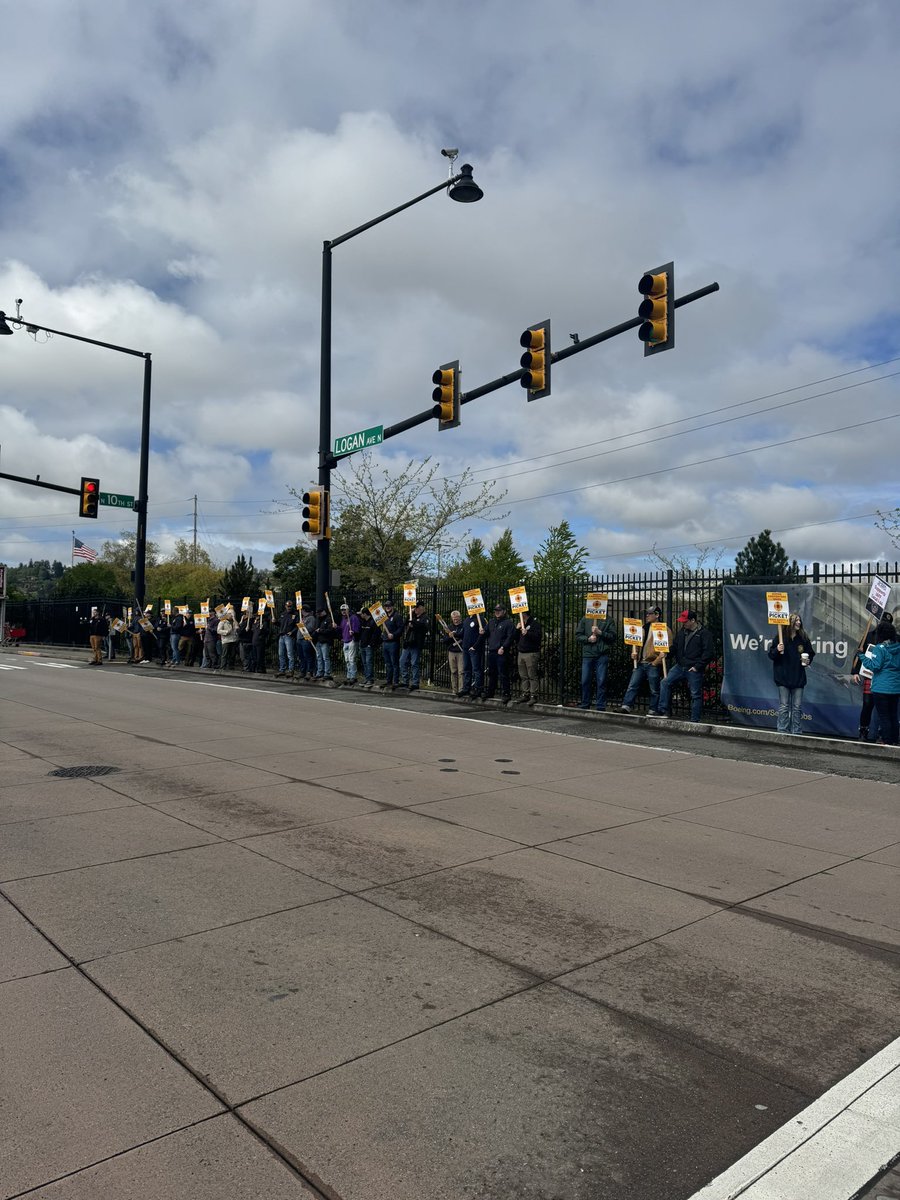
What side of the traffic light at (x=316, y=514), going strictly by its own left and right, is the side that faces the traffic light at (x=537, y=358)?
left

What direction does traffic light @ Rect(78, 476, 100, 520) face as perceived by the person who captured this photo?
facing the viewer

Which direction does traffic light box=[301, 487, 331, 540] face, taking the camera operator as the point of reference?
facing the viewer and to the left of the viewer

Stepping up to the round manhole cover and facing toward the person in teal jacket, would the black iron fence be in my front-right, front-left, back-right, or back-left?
front-left

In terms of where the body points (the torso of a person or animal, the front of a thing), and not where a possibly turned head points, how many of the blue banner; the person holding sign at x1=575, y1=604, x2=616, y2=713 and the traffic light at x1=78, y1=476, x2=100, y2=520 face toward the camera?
3

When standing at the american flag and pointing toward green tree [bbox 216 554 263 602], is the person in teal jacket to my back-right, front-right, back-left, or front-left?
front-right

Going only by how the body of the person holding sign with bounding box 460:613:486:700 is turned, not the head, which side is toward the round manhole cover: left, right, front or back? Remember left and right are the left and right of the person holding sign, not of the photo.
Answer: front

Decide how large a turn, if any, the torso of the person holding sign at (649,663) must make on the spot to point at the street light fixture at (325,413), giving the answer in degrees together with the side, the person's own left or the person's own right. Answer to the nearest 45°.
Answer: approximately 90° to the person's own right

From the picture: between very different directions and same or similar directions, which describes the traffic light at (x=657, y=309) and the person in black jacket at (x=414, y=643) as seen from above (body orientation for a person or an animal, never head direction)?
same or similar directions

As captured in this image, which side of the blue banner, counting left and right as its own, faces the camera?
front

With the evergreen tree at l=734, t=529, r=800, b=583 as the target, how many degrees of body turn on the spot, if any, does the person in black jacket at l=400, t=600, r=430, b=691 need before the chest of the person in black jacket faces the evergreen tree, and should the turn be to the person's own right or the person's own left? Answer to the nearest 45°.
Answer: approximately 180°

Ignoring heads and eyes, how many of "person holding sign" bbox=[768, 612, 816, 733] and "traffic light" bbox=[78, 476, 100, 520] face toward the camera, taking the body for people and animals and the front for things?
2

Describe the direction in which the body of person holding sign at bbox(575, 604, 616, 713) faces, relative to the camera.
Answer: toward the camera

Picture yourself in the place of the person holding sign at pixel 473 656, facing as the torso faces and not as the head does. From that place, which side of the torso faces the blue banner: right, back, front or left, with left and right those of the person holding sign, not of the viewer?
left

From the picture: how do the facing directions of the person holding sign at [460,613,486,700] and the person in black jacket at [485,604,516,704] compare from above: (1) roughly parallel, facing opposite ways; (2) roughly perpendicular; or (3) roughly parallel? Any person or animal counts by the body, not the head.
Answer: roughly parallel
